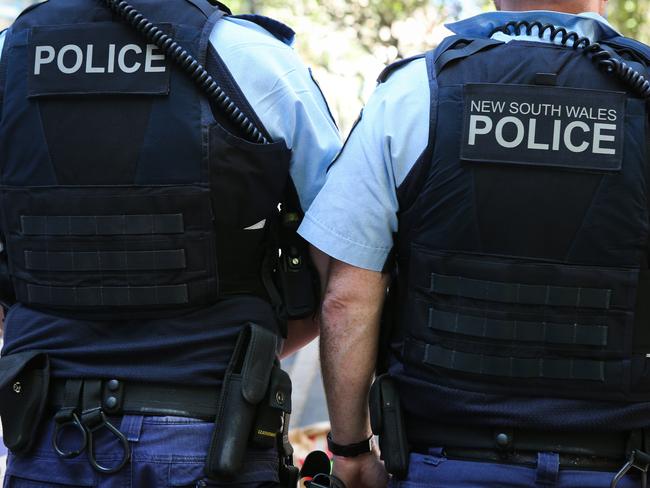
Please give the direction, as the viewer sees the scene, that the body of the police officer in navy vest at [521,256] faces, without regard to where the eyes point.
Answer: away from the camera

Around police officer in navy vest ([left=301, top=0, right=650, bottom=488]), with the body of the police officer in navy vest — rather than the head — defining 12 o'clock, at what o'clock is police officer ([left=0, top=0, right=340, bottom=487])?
The police officer is roughly at 9 o'clock from the police officer in navy vest.
